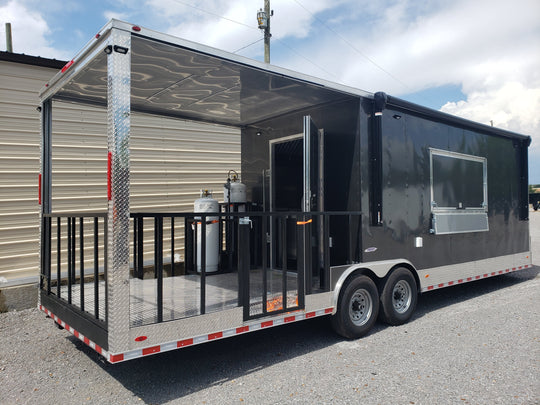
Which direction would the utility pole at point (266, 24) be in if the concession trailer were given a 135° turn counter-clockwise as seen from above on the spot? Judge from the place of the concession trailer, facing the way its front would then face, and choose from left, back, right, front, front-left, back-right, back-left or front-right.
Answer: right

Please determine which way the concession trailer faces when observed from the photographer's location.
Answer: facing away from the viewer and to the right of the viewer

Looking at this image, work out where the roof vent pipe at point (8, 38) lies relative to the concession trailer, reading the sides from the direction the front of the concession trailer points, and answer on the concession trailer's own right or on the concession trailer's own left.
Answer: on the concession trailer's own left

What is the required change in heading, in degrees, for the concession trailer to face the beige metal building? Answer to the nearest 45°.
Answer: approximately 90° to its left
